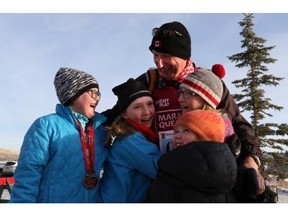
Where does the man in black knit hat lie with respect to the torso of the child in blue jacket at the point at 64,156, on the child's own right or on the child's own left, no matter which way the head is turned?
on the child's own left

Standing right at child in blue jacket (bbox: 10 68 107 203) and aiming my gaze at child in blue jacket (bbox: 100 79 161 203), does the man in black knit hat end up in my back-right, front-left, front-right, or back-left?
front-left

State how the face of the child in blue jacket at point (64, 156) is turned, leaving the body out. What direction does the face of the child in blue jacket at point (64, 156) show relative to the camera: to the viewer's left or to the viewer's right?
to the viewer's right

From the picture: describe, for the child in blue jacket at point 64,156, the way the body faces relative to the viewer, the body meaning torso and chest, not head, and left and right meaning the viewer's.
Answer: facing the viewer and to the right of the viewer

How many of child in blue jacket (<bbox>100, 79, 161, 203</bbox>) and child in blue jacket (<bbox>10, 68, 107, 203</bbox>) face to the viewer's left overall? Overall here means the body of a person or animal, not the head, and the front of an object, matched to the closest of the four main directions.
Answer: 0
